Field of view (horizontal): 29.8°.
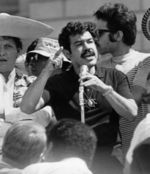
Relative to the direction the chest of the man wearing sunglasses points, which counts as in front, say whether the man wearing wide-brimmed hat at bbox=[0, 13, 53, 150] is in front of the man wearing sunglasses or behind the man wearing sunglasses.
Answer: in front

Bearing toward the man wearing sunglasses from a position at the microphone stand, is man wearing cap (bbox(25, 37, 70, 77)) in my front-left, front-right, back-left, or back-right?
front-left

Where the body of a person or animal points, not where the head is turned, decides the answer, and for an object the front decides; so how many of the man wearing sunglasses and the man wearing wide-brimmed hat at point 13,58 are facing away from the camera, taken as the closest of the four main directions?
0

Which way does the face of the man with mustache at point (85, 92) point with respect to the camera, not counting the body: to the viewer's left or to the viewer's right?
to the viewer's right

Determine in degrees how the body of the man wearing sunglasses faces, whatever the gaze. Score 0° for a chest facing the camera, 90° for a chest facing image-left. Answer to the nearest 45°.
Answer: approximately 90°
